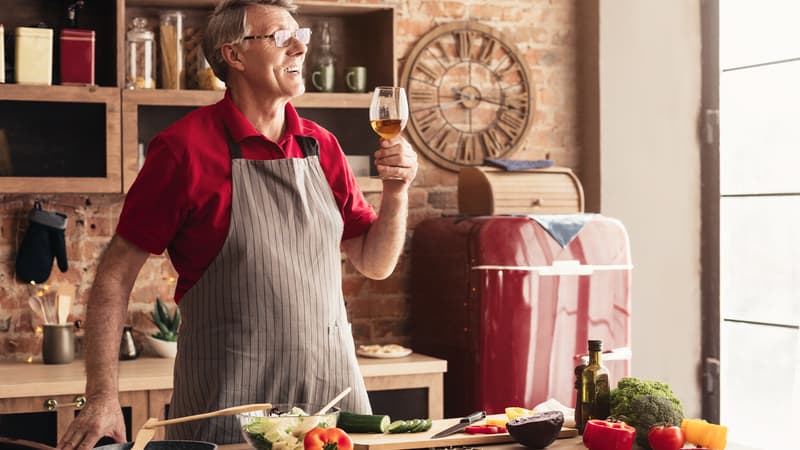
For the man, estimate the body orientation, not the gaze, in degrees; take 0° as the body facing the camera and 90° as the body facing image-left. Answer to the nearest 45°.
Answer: approximately 315°

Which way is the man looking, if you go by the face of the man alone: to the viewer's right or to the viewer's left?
to the viewer's right

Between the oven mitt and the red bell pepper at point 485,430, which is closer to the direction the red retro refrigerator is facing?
the red bell pepper

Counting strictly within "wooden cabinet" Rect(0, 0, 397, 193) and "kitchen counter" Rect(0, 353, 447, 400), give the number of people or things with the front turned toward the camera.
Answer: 2

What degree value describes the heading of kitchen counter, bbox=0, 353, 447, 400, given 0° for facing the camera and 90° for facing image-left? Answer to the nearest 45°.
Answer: approximately 0°

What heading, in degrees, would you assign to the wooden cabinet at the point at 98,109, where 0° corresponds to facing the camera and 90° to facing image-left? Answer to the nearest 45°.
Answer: approximately 0°

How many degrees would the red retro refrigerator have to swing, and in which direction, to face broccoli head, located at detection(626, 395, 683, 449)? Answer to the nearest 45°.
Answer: approximately 45° to its right

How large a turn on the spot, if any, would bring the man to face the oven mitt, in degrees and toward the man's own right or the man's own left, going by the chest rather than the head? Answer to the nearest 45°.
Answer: approximately 180°

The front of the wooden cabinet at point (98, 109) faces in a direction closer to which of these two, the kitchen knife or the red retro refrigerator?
the kitchen knife

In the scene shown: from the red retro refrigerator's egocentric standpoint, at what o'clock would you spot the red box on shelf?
The red box on shelf is roughly at 4 o'clock from the red retro refrigerator.
